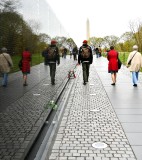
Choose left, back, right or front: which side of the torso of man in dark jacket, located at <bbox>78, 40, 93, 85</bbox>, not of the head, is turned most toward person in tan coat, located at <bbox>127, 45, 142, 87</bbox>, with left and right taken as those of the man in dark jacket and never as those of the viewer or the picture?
right

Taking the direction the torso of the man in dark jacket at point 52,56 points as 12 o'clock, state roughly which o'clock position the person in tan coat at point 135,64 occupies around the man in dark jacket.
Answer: The person in tan coat is roughly at 3 o'clock from the man in dark jacket.

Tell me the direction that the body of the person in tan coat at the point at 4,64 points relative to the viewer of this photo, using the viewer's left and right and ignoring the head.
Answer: facing away from the viewer

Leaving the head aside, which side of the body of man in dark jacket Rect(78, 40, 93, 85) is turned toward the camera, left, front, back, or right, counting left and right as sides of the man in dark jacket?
back

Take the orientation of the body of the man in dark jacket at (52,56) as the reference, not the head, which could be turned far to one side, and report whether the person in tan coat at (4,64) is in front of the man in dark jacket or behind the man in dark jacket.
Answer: behind

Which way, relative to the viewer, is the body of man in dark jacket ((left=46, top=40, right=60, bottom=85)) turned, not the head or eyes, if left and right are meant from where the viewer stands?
facing away from the viewer

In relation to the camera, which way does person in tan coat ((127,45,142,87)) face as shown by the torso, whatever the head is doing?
away from the camera

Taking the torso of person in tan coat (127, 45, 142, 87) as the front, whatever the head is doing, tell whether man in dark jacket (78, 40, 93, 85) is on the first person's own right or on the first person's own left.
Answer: on the first person's own left
